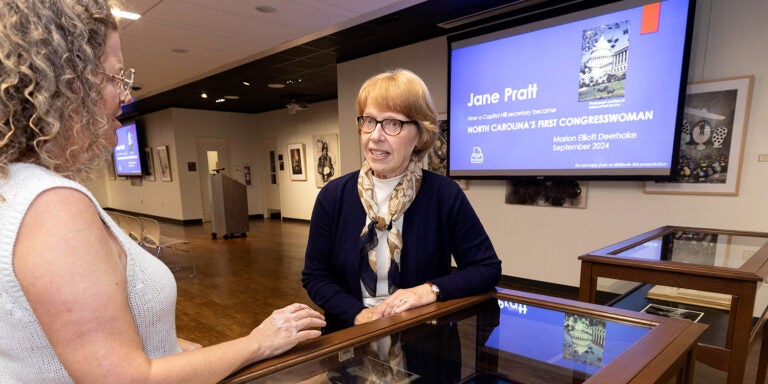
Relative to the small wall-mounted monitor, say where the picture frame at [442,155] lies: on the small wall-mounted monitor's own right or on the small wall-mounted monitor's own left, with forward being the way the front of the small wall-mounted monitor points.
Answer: on the small wall-mounted monitor's own left

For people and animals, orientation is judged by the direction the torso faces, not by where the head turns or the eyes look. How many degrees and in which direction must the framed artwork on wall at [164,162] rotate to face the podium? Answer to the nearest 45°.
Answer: approximately 45° to its left

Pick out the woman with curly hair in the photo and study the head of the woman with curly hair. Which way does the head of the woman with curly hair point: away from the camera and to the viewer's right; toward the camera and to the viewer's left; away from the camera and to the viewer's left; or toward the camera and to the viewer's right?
away from the camera and to the viewer's right

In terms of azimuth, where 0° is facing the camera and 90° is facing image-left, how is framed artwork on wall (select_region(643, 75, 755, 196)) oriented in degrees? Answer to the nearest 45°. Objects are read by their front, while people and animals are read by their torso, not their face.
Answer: approximately 45°

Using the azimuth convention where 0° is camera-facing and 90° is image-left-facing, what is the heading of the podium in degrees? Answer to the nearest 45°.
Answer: approximately 45°

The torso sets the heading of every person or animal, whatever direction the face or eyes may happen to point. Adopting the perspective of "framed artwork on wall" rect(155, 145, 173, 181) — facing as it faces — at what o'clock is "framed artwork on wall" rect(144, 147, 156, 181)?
"framed artwork on wall" rect(144, 147, 156, 181) is roughly at 4 o'clock from "framed artwork on wall" rect(155, 145, 173, 181).

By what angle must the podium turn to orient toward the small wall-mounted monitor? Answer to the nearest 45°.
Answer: approximately 90° to its right

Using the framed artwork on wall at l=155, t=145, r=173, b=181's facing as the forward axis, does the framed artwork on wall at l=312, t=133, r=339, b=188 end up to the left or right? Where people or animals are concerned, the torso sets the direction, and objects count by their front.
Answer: on its left

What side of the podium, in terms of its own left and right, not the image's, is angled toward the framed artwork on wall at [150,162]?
right

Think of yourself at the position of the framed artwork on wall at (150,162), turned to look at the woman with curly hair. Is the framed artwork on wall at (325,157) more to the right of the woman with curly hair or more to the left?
left

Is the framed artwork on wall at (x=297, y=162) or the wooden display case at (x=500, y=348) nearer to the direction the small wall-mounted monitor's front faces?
the wooden display case
